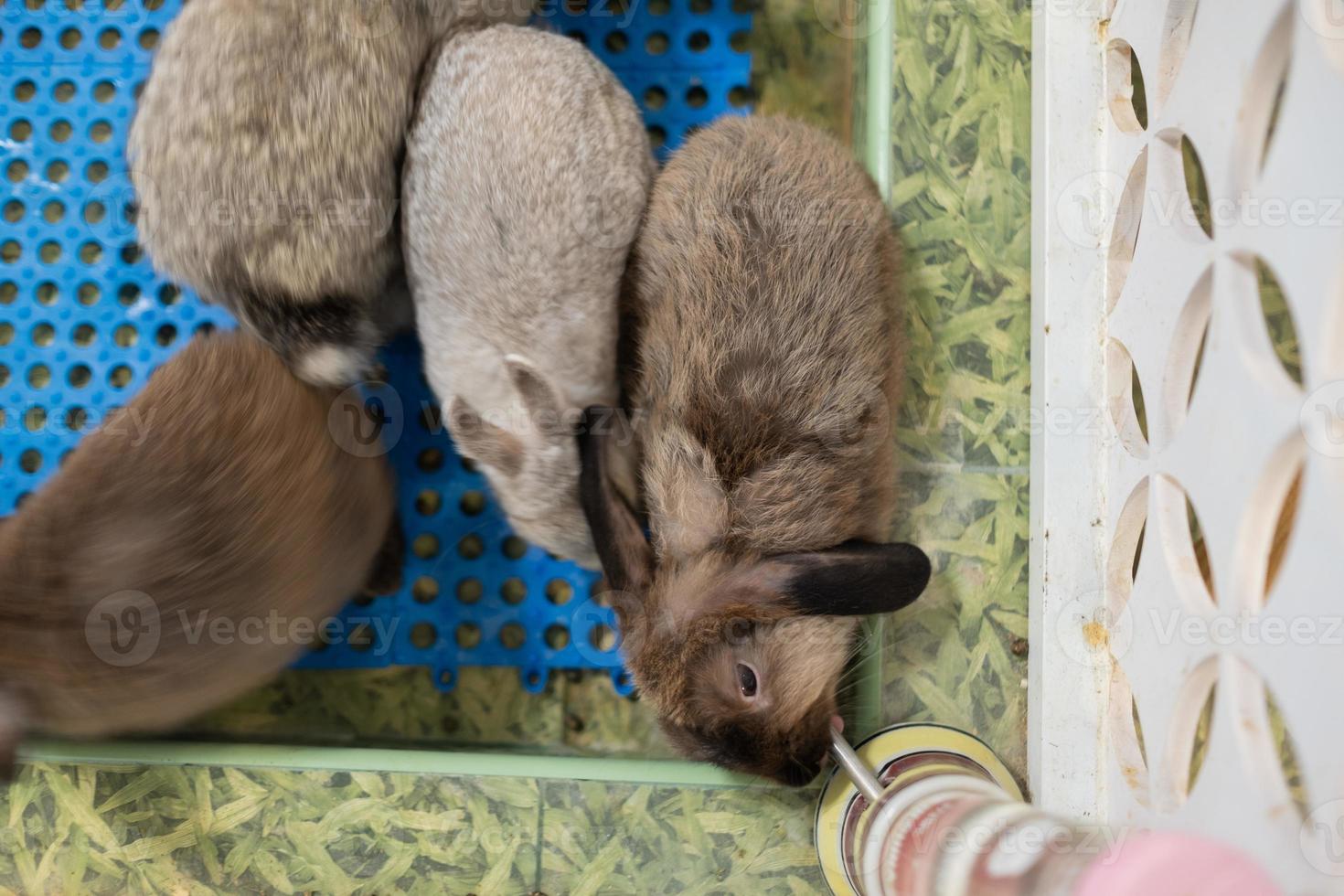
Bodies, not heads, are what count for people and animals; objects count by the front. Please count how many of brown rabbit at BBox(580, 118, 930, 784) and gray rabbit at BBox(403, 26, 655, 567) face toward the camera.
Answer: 2

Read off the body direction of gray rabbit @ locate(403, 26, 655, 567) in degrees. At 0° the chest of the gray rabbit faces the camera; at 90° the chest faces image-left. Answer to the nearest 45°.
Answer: approximately 0°

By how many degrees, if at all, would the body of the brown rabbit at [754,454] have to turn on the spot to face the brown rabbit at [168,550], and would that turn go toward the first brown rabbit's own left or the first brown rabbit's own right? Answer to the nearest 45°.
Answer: approximately 90° to the first brown rabbit's own right

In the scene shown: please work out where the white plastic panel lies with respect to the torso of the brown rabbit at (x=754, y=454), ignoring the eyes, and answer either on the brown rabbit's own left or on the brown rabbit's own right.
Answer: on the brown rabbit's own left
